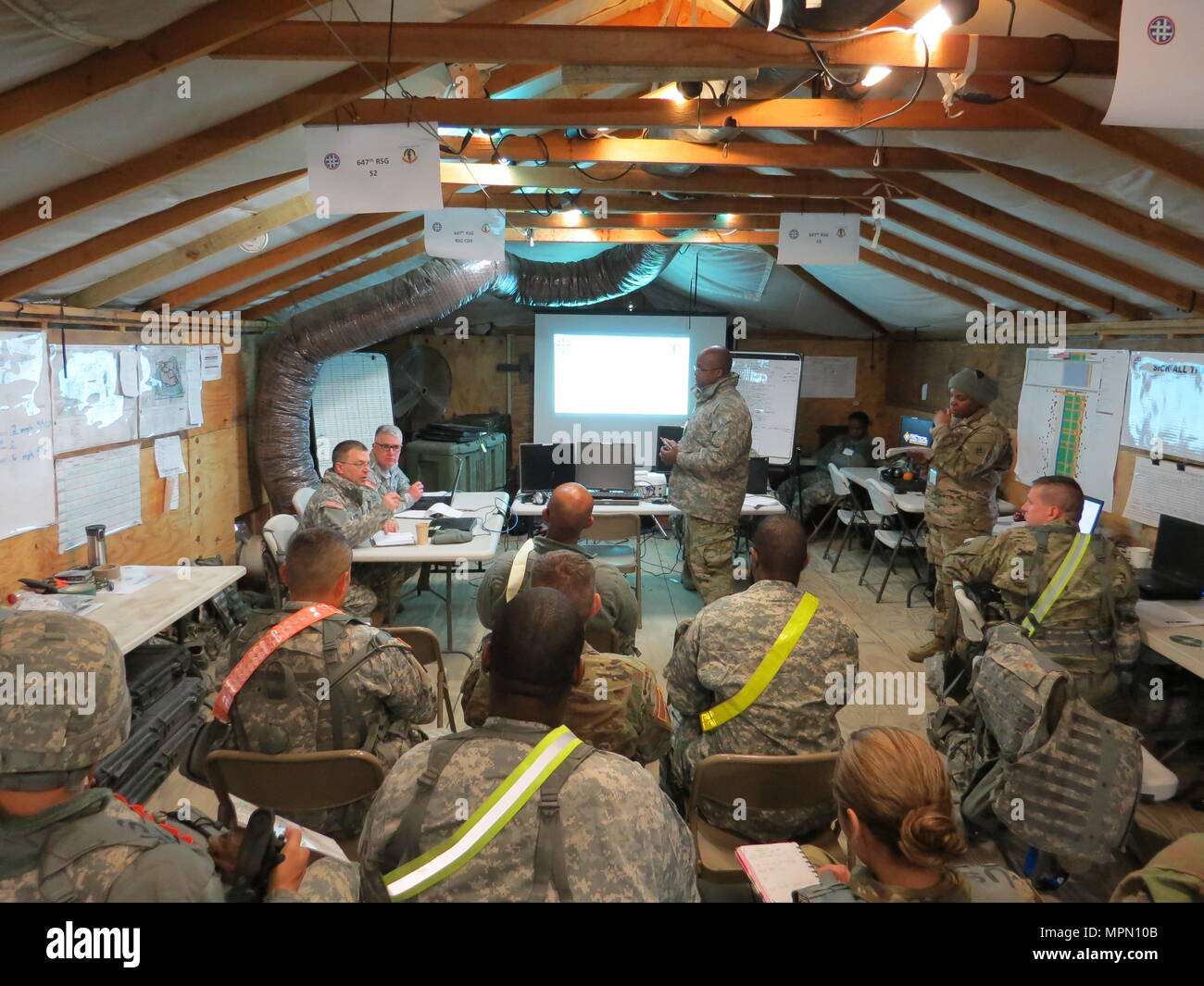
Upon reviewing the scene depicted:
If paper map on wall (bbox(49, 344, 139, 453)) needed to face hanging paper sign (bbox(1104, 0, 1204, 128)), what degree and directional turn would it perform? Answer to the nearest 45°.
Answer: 0° — it already faces it

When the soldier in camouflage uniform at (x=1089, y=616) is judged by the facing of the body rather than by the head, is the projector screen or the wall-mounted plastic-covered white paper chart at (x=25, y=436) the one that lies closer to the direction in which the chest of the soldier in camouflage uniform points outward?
the projector screen

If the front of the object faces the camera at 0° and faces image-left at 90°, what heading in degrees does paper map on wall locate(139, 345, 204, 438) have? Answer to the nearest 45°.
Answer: approximately 315°

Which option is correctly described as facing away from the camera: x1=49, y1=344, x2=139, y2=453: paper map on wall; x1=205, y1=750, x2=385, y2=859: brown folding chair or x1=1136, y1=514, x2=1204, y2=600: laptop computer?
the brown folding chair

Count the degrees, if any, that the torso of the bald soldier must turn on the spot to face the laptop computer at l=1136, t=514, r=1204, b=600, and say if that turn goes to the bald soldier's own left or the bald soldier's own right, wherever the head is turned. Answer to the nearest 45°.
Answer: approximately 90° to the bald soldier's own right

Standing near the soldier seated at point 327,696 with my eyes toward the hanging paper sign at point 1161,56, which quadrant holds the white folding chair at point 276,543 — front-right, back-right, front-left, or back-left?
back-left

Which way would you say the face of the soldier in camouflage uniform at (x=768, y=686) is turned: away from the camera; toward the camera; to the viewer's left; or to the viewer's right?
away from the camera

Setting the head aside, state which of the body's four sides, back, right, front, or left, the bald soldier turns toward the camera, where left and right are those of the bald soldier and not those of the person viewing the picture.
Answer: back

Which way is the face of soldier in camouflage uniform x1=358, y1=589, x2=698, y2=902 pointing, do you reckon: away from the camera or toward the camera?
away from the camera

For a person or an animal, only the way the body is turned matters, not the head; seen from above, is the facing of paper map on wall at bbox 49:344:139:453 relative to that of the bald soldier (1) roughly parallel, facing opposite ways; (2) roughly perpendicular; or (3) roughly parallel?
roughly perpendicular

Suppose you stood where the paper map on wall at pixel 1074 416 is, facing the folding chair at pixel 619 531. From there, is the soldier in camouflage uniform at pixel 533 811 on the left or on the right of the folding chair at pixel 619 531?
left

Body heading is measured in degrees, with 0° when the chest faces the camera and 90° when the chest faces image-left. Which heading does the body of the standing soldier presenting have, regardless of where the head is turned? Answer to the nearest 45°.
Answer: approximately 90°

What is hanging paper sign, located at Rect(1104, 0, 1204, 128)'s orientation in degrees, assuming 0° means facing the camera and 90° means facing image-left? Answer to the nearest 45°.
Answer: approximately 0°
